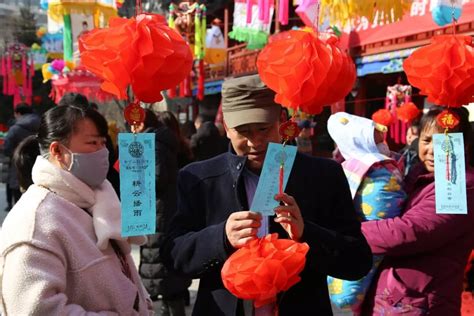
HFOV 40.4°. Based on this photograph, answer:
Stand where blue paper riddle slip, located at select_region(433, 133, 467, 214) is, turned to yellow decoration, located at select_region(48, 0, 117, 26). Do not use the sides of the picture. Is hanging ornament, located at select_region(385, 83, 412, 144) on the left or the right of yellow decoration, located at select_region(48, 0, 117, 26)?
right

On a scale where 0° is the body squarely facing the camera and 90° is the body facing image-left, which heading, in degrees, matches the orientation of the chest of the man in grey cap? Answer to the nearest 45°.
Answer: approximately 0°

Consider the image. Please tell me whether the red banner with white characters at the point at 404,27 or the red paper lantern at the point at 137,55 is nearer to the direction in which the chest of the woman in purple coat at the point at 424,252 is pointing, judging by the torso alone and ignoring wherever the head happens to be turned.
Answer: the red paper lantern

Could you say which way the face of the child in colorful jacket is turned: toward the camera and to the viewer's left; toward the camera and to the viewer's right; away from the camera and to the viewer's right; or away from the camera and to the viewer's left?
away from the camera and to the viewer's right

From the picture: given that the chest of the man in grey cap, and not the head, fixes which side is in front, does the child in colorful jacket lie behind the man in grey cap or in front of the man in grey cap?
behind

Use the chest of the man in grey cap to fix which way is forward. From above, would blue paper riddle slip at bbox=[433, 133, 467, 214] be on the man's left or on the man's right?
on the man's left

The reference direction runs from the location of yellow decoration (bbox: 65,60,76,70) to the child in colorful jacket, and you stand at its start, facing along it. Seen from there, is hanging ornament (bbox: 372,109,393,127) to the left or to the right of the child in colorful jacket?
left

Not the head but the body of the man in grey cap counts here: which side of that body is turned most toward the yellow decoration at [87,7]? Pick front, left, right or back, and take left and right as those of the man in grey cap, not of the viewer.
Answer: back
